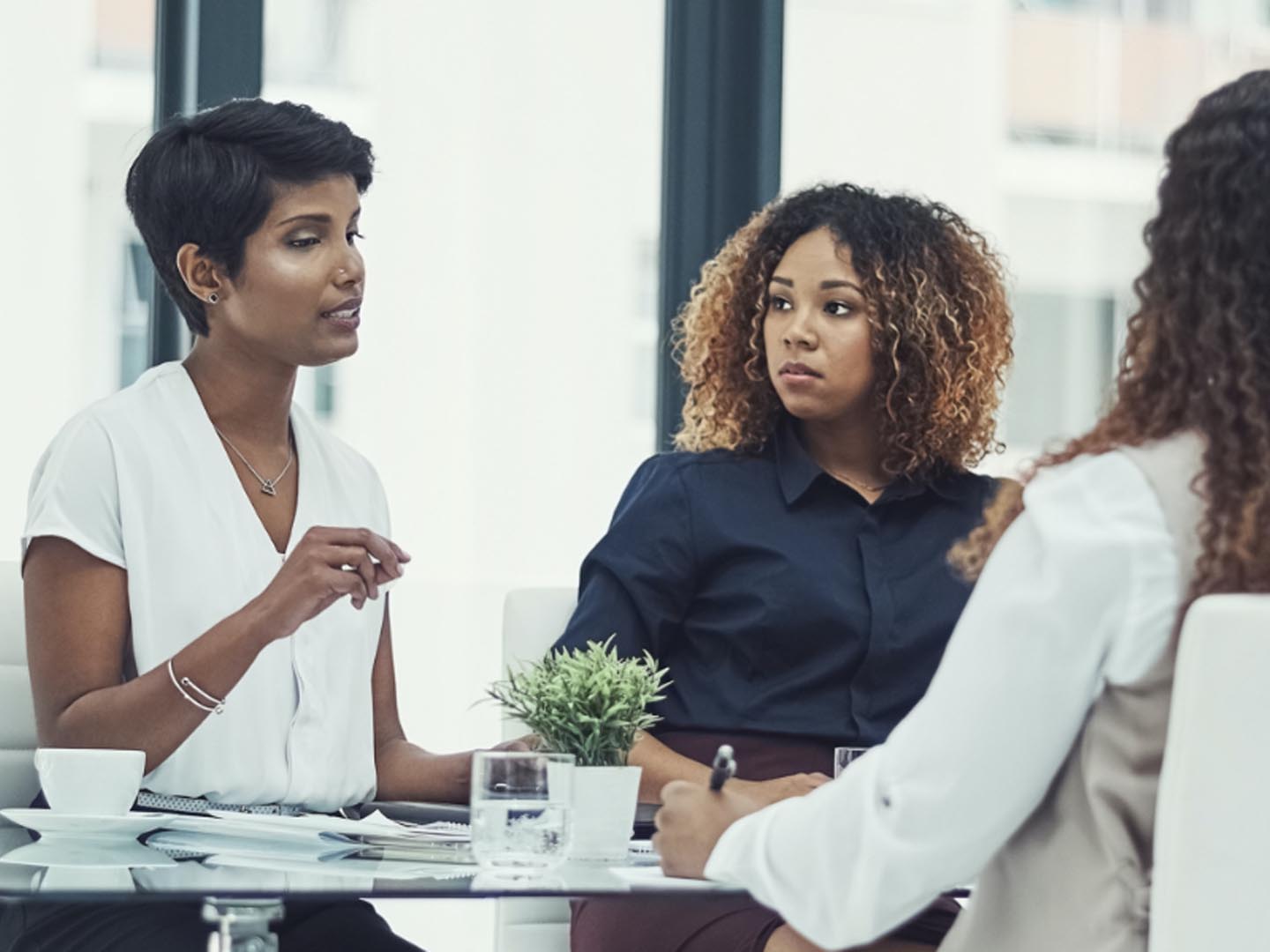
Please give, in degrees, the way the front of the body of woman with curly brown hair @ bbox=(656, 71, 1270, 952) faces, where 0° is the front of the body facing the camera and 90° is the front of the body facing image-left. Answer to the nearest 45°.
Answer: approximately 135°

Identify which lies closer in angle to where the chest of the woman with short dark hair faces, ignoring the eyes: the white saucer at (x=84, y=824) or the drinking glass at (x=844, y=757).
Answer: the drinking glass

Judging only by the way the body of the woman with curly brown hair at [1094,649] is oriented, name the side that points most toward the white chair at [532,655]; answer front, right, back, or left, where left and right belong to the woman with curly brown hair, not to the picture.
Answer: front

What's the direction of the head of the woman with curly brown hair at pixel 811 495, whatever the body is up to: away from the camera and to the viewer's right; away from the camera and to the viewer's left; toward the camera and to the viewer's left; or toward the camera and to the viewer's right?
toward the camera and to the viewer's left

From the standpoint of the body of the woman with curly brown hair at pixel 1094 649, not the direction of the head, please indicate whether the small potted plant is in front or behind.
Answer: in front

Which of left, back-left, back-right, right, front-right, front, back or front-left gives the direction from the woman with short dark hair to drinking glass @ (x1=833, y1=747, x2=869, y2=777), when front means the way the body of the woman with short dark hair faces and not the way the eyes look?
front

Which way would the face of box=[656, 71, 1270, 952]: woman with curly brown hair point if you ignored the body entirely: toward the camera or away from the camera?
away from the camera

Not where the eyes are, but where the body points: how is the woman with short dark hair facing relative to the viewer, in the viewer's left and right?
facing the viewer and to the right of the viewer

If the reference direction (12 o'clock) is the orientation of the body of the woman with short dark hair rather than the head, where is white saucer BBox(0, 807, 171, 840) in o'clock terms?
The white saucer is roughly at 2 o'clock from the woman with short dark hair.
